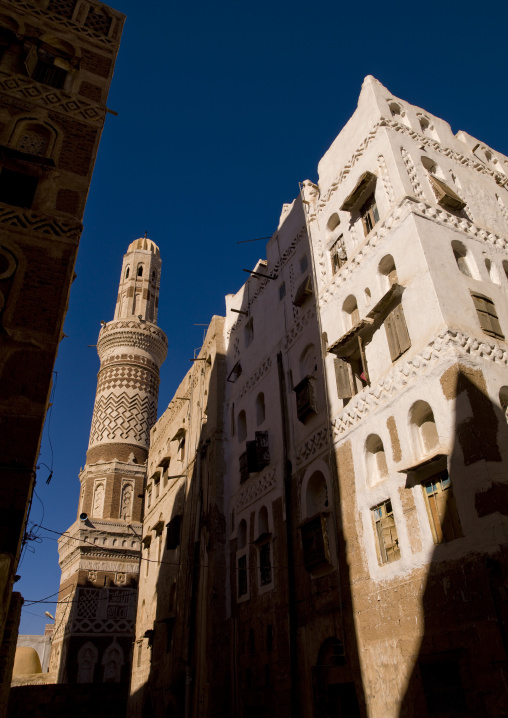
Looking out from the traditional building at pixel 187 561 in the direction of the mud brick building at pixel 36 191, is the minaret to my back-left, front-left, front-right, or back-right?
back-right
